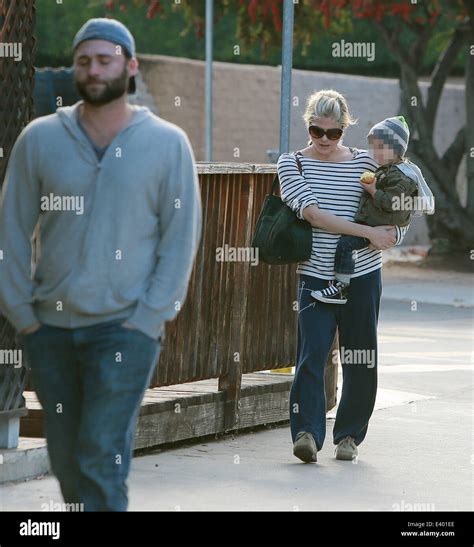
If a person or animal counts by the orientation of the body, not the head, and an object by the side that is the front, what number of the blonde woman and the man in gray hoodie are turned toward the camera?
2

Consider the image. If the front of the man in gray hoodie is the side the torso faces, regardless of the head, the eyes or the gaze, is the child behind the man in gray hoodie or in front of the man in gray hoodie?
behind

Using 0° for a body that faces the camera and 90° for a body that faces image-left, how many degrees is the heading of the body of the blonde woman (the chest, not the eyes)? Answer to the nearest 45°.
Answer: approximately 0°

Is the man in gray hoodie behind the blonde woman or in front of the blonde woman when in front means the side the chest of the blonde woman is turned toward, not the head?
in front

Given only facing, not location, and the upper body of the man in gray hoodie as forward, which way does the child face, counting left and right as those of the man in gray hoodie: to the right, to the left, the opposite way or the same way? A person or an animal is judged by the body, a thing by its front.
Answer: to the right

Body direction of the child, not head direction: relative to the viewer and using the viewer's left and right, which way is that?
facing to the left of the viewer

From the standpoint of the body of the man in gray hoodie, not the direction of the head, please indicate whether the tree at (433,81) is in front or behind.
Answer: behind

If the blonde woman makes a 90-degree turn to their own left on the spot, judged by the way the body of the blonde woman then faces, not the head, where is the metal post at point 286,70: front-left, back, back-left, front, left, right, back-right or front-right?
left

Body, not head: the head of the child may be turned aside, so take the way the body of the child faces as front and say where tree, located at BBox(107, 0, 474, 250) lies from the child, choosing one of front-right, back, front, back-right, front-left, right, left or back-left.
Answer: right
